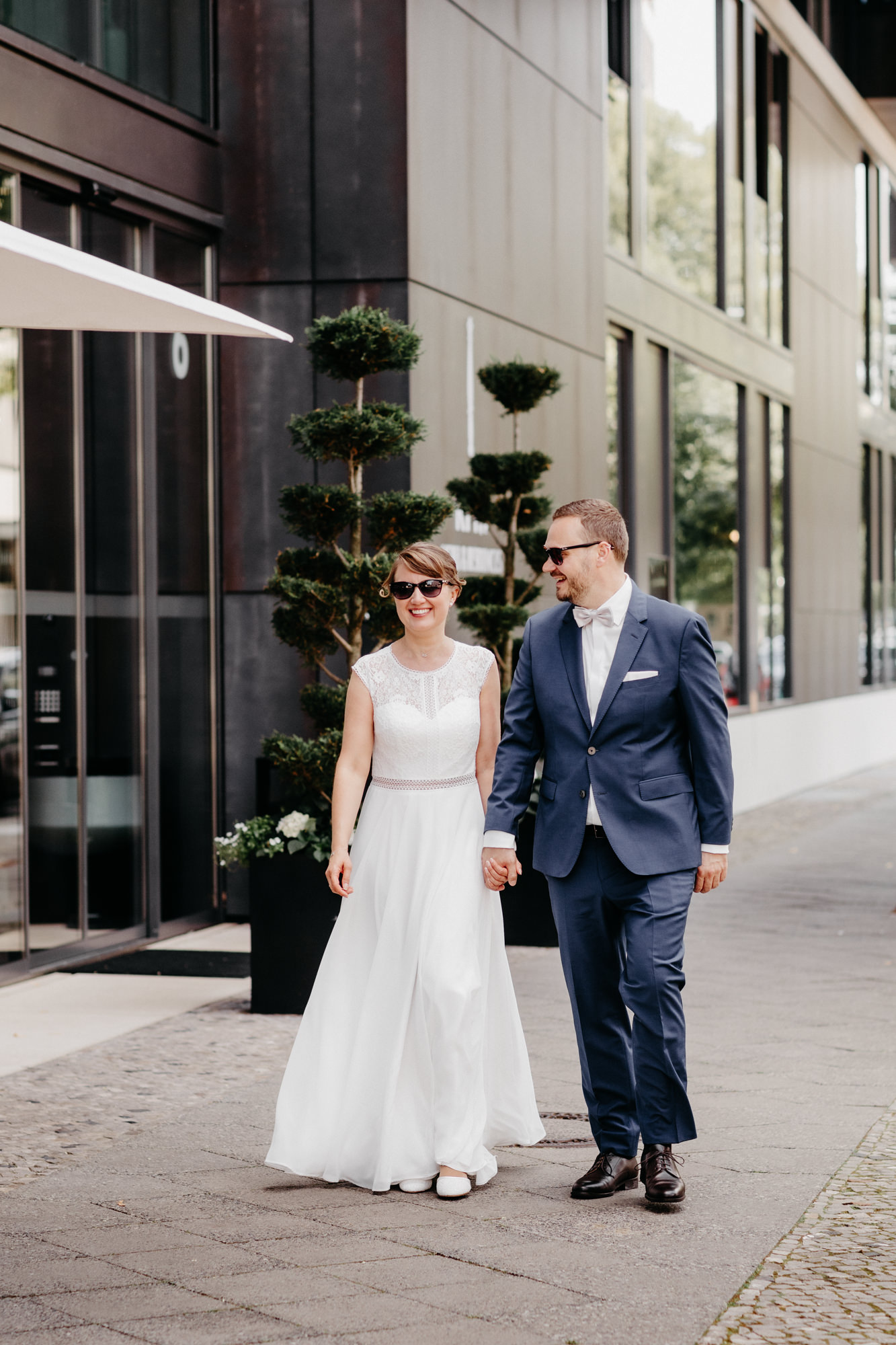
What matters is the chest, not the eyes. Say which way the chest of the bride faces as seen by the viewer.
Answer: toward the camera

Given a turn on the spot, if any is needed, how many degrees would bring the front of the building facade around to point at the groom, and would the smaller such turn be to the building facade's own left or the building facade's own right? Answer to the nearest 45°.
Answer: approximately 45° to the building facade's own right

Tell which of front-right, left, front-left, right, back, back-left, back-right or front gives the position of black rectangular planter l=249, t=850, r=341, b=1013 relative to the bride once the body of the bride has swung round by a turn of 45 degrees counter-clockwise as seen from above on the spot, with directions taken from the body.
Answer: back-left

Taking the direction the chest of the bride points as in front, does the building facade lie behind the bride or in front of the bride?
behind

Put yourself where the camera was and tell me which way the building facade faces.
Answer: facing the viewer and to the right of the viewer

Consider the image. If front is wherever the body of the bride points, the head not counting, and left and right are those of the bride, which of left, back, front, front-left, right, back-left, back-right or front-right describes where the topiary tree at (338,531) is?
back

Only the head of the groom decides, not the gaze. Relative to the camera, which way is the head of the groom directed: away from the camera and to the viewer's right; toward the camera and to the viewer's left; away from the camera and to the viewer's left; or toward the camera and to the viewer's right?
toward the camera and to the viewer's left

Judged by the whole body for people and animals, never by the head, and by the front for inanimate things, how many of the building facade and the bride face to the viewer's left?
0
